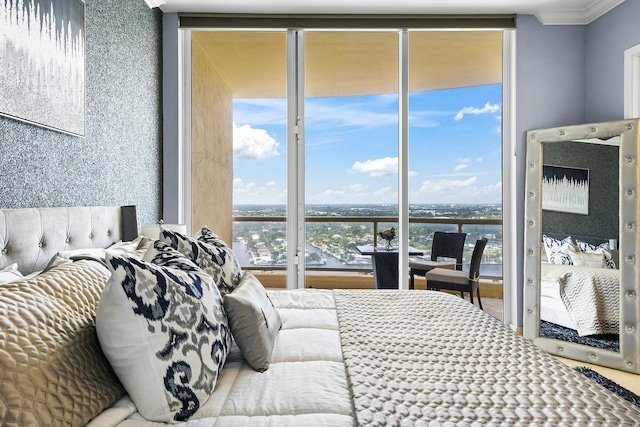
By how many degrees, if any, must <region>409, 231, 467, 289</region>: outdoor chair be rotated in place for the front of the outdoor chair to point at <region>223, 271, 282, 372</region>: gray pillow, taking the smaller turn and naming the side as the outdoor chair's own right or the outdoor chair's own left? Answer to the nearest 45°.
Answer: approximately 45° to the outdoor chair's own left

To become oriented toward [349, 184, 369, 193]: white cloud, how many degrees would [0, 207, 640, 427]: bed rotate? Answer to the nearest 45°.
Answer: approximately 90° to its left

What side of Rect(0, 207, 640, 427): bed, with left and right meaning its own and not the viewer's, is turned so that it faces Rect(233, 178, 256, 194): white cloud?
left

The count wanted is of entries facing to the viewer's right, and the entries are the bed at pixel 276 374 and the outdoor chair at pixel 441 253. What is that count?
1

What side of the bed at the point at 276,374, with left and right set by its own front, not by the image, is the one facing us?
right

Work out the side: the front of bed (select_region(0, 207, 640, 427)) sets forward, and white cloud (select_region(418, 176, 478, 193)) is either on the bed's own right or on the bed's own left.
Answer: on the bed's own left

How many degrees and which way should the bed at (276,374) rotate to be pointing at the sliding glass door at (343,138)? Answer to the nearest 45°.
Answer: approximately 90° to its left
